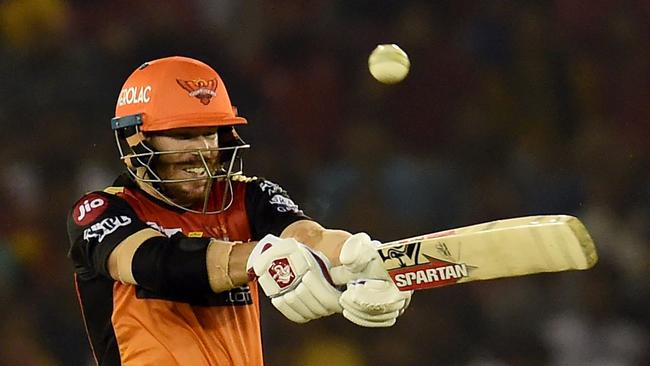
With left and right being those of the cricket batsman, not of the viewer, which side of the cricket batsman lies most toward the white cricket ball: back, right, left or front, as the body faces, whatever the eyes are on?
left

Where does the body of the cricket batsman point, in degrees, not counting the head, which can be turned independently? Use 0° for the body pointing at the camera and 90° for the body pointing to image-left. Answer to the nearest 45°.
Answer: approximately 315°
